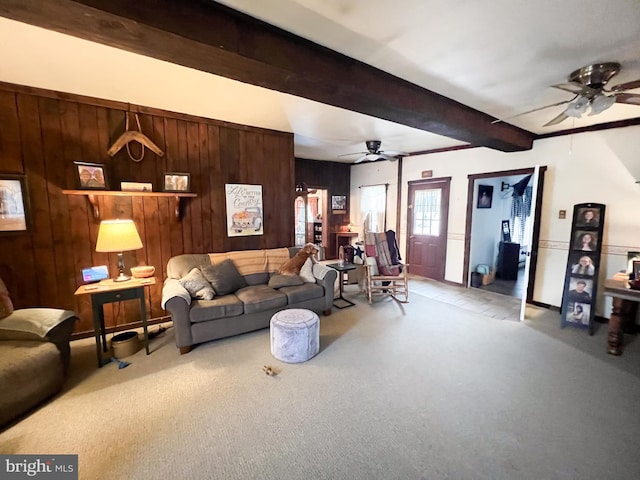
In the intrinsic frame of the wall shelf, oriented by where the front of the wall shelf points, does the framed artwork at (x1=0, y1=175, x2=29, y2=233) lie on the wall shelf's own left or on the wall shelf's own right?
on the wall shelf's own right

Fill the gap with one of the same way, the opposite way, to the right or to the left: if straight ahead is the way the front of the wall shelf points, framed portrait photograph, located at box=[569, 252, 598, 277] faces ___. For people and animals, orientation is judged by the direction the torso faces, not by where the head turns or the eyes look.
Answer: to the right

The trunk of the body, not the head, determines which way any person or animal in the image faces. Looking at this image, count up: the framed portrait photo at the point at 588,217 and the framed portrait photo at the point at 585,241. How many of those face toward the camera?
2

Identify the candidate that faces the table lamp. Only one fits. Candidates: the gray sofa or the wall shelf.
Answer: the wall shelf

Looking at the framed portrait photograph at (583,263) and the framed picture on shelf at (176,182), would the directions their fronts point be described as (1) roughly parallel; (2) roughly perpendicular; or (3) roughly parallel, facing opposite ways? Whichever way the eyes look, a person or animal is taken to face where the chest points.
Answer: roughly perpendicular

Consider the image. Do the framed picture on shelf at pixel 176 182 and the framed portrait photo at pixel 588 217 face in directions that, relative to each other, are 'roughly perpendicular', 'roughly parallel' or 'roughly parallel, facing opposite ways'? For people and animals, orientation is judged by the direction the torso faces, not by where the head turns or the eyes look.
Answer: roughly perpendicular

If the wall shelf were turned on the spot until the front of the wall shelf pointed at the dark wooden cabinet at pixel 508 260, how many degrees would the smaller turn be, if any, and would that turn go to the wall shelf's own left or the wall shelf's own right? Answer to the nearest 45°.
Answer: approximately 90° to the wall shelf's own left

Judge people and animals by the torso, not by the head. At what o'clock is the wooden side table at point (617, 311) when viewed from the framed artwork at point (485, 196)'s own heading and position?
The wooden side table is roughly at 11 o'clock from the framed artwork.

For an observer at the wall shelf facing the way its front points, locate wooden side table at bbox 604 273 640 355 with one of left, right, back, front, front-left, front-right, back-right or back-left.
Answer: front-left

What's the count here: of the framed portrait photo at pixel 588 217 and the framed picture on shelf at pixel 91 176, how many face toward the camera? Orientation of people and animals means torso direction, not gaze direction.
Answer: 2
